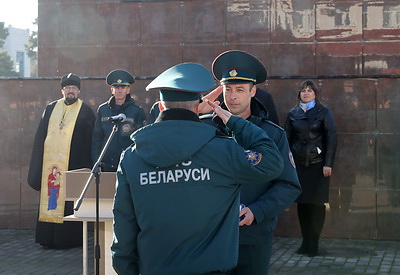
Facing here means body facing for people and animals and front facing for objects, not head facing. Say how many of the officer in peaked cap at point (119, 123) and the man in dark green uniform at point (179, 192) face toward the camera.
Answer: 1

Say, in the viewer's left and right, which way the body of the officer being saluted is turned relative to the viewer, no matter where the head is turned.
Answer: facing the viewer and to the left of the viewer

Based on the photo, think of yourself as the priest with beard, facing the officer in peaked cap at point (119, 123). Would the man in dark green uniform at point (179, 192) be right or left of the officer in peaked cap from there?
right

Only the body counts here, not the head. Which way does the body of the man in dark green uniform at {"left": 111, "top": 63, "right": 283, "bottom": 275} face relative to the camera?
away from the camera

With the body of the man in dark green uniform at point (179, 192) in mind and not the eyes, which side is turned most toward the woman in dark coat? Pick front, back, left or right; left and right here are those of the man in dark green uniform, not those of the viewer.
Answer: front

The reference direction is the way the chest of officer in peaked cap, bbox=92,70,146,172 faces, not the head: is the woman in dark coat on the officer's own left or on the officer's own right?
on the officer's own left

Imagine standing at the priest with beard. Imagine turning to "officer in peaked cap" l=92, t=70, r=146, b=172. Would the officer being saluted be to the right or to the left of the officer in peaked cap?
right

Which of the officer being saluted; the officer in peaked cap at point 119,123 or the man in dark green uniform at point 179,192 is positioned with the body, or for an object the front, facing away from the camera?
the man in dark green uniform

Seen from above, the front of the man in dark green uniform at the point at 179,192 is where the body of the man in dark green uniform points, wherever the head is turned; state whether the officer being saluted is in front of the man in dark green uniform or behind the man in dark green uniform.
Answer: in front

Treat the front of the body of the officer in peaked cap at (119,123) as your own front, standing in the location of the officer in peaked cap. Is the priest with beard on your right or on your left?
on your right

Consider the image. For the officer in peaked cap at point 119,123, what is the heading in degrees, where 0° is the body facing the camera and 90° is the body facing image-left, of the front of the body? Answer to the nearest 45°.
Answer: approximately 0°
